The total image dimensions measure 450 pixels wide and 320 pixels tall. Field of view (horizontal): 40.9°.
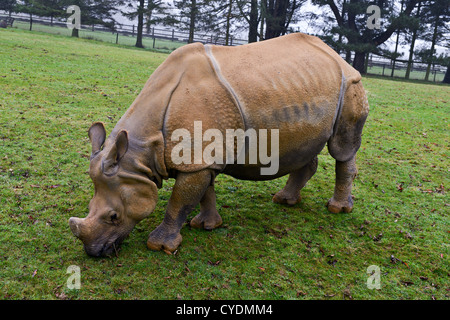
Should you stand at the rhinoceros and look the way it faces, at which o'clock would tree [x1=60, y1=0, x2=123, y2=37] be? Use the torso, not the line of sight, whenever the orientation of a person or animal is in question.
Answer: The tree is roughly at 4 o'clock from the rhinoceros.

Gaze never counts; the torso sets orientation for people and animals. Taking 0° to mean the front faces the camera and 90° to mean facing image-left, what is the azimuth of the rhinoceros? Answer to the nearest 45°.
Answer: approximately 45°

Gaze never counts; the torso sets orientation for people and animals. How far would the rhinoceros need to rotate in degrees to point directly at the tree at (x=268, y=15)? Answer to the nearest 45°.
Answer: approximately 135° to its right

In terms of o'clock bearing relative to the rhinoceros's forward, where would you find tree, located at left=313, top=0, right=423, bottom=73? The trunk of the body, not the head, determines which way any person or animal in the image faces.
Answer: The tree is roughly at 5 o'clock from the rhinoceros.

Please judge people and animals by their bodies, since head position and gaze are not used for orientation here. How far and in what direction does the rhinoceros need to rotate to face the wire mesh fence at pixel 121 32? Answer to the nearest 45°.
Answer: approximately 135° to its right

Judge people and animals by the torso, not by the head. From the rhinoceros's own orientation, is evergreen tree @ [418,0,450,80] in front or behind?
behind

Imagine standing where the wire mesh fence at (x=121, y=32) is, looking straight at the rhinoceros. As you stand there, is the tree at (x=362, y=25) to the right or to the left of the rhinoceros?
left

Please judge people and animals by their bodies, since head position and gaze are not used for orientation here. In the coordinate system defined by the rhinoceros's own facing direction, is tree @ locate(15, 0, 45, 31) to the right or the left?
on its right
